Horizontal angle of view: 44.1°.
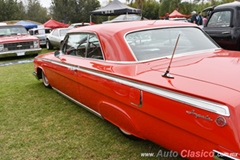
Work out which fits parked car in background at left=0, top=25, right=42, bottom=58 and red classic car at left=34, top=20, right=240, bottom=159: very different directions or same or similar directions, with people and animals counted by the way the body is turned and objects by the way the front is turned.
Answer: very different directions

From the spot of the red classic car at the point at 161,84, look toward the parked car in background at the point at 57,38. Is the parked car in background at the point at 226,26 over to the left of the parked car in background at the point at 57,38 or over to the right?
right

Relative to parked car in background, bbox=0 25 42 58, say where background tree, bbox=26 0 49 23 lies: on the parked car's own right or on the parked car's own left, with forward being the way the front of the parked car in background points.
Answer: on the parked car's own left

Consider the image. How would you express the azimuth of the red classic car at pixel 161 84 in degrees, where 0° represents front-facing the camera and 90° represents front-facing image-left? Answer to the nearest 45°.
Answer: approximately 135°

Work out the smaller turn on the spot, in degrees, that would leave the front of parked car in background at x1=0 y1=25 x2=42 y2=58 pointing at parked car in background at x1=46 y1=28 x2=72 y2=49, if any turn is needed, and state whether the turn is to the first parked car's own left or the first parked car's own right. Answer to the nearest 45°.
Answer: approximately 90° to the first parked car's own left
